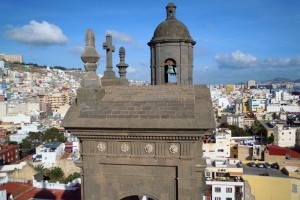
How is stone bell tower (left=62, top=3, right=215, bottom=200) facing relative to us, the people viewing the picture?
facing the viewer

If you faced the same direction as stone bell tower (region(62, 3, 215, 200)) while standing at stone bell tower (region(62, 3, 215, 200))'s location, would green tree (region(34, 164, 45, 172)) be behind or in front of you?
behind

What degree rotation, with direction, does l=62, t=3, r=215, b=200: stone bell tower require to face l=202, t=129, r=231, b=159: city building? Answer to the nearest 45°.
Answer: approximately 180°

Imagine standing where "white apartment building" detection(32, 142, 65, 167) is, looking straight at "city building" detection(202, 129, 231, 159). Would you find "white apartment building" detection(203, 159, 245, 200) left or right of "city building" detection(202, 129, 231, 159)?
right

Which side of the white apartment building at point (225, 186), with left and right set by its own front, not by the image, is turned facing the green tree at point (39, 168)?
right

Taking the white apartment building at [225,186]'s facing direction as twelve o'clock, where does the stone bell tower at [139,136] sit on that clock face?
The stone bell tower is roughly at 12 o'clock from the white apartment building.

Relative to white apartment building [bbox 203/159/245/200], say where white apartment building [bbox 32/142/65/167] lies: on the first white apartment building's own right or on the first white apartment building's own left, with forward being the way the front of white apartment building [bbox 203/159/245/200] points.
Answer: on the first white apartment building's own right

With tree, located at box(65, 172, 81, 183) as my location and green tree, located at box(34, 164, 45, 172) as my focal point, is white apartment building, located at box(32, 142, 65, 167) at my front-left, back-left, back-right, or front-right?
front-right

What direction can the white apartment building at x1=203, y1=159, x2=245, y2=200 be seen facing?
toward the camera

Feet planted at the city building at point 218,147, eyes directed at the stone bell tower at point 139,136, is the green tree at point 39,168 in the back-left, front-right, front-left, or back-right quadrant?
front-right

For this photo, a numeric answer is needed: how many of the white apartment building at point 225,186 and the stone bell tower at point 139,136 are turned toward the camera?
2
